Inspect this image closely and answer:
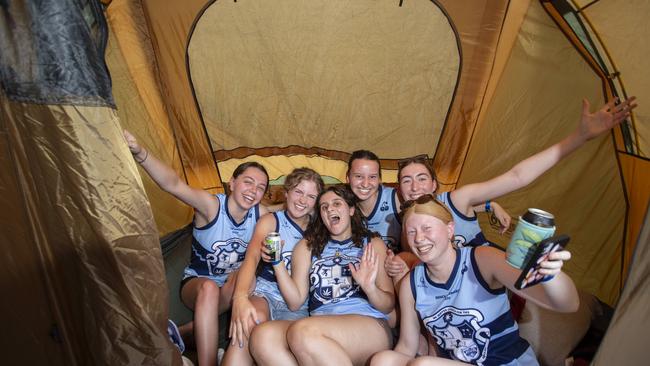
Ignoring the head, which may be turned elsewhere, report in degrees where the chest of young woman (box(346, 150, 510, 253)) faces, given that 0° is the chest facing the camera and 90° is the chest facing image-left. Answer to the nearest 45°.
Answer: approximately 0°

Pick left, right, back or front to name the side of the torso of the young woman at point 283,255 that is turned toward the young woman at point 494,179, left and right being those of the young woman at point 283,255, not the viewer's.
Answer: left

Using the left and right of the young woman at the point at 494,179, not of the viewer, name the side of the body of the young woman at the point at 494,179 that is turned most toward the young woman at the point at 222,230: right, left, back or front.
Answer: right

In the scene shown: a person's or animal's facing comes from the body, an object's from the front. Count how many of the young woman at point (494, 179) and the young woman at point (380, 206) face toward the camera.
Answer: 2

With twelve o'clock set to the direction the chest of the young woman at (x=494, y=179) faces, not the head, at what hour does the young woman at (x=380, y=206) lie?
the young woman at (x=380, y=206) is roughly at 4 o'clock from the young woman at (x=494, y=179).

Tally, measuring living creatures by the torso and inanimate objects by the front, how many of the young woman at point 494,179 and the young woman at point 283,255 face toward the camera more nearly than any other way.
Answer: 2

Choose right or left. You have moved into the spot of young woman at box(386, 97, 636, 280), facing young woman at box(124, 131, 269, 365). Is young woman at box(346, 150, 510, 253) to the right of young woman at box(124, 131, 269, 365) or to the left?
right
